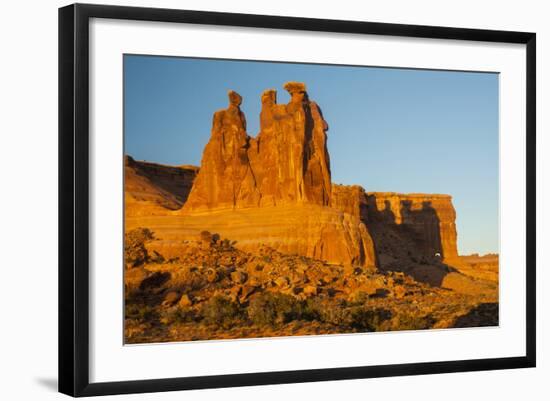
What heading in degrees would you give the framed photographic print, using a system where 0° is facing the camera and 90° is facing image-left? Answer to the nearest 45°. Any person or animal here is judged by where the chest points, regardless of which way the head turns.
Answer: approximately 315°
